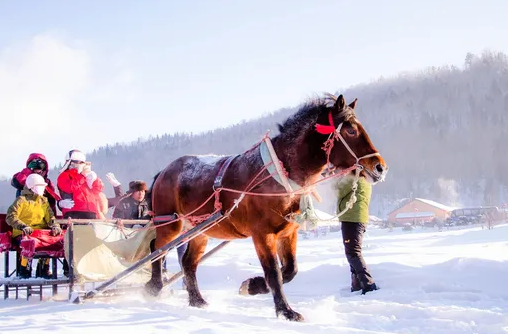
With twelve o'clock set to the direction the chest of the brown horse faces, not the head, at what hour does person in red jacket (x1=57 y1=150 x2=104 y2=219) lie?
The person in red jacket is roughly at 6 o'clock from the brown horse.

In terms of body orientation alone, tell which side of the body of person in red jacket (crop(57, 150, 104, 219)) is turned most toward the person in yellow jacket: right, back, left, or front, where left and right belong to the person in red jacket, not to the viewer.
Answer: right

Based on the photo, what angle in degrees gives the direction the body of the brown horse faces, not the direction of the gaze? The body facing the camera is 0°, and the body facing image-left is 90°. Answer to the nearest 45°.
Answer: approximately 315°

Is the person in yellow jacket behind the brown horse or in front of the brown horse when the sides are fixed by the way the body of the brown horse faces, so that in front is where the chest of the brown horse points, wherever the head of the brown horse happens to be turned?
behind

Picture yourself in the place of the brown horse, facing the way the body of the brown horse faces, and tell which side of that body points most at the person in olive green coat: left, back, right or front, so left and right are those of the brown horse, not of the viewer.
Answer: left

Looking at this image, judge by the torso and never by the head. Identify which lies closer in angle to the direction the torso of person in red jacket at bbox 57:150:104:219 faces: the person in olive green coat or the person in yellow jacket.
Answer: the person in olive green coat
